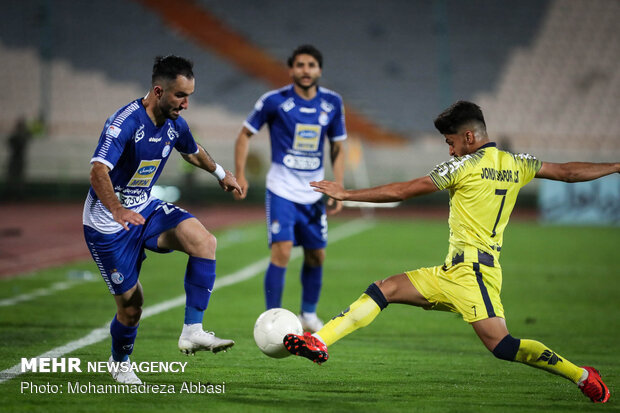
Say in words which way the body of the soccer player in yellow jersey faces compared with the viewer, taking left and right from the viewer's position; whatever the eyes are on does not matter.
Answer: facing away from the viewer and to the left of the viewer

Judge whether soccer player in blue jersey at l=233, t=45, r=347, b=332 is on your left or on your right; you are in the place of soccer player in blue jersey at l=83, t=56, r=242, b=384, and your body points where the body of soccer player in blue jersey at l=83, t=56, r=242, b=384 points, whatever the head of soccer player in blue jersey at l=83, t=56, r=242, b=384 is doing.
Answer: on your left

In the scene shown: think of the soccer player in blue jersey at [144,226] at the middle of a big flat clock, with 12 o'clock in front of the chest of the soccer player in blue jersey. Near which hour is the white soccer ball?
The white soccer ball is roughly at 11 o'clock from the soccer player in blue jersey.

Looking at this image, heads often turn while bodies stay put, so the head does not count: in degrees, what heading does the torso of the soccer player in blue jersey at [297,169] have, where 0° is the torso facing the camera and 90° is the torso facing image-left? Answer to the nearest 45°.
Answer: approximately 0°

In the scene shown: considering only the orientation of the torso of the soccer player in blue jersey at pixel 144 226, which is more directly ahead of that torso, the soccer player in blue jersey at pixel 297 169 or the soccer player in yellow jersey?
the soccer player in yellow jersey

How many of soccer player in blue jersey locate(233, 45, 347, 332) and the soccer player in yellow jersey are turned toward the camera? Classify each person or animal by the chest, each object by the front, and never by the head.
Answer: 1

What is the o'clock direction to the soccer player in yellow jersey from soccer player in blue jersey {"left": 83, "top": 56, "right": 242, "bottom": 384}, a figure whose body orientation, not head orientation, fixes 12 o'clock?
The soccer player in yellow jersey is roughly at 11 o'clock from the soccer player in blue jersey.

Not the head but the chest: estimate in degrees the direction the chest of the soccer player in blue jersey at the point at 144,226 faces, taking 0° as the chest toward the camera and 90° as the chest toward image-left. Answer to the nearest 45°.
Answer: approximately 315°
